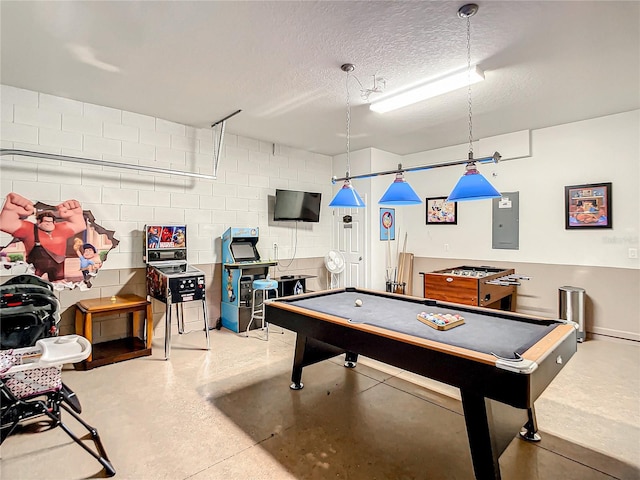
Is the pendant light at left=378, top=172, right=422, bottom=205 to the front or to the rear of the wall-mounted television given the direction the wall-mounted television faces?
to the front

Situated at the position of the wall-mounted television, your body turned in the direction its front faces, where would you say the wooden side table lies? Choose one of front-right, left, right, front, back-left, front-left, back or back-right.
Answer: right

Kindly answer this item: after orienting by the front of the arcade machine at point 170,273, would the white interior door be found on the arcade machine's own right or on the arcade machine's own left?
on the arcade machine's own left

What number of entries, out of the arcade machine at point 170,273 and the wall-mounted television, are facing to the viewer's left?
0

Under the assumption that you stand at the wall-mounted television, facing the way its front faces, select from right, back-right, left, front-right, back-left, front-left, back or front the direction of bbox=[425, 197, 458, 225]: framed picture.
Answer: front-left

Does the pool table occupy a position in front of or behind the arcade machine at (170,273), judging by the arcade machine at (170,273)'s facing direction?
in front

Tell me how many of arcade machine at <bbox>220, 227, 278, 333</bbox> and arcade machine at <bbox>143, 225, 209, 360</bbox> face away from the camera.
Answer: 0

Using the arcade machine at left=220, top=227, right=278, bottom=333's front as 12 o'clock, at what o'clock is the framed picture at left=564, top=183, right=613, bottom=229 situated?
The framed picture is roughly at 11 o'clock from the arcade machine.

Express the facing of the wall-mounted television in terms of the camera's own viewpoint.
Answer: facing the viewer and to the right of the viewer

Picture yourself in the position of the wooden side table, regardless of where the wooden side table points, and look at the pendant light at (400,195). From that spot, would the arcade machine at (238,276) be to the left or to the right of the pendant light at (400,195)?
left
